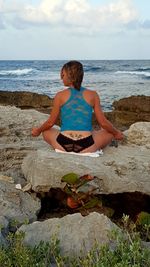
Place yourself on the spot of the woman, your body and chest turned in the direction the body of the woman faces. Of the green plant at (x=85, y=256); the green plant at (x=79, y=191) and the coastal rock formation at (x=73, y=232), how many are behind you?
3

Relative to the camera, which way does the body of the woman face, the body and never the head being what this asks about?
away from the camera

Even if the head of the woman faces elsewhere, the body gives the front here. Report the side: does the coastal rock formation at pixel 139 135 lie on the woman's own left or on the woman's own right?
on the woman's own right

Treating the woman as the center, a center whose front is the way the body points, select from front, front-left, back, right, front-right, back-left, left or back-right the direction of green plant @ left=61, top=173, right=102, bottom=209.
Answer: back

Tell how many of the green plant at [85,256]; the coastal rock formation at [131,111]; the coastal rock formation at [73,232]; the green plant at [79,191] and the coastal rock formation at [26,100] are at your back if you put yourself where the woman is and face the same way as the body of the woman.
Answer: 3

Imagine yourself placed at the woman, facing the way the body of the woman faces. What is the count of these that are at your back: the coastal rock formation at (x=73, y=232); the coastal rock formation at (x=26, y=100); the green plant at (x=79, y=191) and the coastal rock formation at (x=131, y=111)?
2

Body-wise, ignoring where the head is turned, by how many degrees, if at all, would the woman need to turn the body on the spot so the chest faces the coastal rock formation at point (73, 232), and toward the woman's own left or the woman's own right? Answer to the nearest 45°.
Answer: approximately 180°

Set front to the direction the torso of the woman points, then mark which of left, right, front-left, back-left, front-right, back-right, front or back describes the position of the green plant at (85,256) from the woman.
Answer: back

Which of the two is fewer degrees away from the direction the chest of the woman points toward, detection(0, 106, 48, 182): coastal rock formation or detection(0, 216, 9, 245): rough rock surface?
the coastal rock formation
